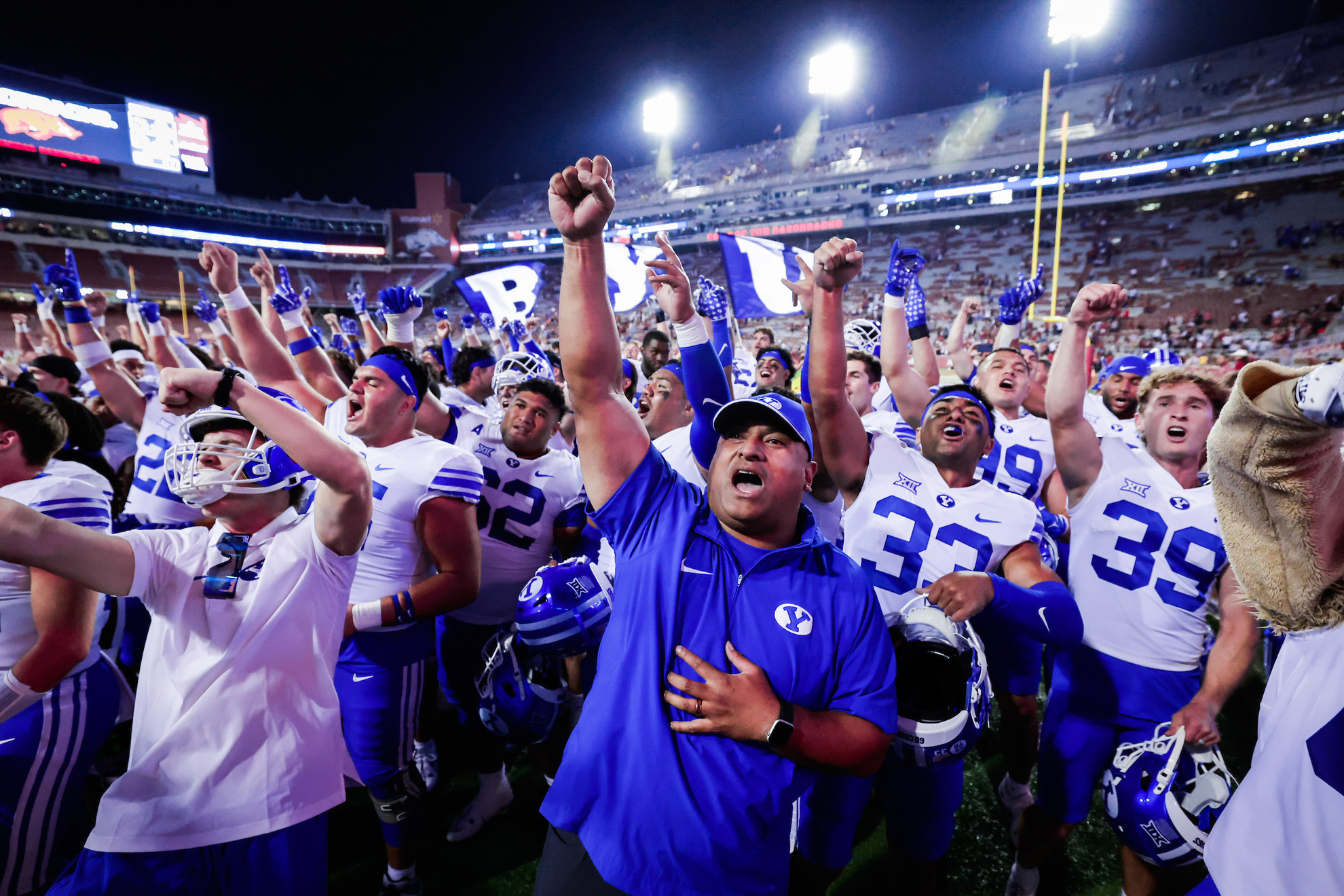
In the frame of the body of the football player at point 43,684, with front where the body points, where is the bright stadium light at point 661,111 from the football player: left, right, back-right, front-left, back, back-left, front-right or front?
back-right

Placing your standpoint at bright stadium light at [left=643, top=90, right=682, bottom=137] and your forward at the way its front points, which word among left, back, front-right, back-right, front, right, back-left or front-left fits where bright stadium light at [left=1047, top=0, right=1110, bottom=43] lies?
front-left

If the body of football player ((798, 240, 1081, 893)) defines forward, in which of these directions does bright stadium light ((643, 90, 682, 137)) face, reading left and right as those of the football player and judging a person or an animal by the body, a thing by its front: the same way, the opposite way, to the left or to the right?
the same way

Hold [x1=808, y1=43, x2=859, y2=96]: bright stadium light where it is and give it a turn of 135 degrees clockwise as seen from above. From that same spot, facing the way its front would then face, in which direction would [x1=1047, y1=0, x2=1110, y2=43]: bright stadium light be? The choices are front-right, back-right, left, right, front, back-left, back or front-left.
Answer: back

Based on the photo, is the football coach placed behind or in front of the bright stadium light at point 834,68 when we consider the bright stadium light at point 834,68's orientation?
in front

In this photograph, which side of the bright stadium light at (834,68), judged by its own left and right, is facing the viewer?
front

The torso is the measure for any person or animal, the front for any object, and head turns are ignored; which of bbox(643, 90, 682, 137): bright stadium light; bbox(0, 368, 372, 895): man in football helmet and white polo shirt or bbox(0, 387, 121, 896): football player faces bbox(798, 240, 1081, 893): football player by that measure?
the bright stadium light

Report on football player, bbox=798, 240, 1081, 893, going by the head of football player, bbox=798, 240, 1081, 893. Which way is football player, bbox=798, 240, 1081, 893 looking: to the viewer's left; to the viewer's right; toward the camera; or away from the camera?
toward the camera

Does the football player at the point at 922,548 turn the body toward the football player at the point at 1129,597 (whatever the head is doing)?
no

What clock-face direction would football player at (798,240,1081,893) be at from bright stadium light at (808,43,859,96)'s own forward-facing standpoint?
The football player is roughly at 12 o'clock from the bright stadium light.

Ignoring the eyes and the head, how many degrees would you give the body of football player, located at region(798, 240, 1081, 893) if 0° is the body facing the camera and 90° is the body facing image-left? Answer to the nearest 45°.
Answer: approximately 0°

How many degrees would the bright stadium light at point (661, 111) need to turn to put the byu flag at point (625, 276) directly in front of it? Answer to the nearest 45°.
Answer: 0° — it already faces it

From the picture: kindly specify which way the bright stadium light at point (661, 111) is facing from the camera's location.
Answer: facing the viewer

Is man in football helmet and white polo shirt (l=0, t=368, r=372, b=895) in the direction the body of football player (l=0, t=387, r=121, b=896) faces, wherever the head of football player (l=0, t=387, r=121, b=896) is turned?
no
